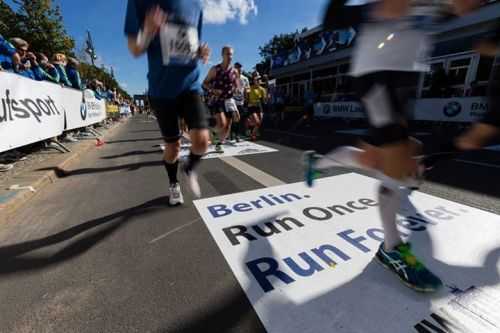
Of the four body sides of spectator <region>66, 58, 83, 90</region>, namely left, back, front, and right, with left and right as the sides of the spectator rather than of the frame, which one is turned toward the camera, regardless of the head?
right

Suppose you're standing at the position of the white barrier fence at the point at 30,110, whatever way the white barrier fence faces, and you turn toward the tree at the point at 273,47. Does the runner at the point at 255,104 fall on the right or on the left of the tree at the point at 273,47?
right

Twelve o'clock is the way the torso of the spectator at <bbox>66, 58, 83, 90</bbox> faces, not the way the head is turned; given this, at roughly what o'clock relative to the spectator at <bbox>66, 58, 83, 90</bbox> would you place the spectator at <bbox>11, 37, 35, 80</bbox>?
the spectator at <bbox>11, 37, 35, 80</bbox> is roughly at 4 o'clock from the spectator at <bbox>66, 58, 83, 90</bbox>.

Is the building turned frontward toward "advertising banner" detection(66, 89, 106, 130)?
yes

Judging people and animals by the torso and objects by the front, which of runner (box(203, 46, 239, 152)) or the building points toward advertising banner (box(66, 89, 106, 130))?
the building

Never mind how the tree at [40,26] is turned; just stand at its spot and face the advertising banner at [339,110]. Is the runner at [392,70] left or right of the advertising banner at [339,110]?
right

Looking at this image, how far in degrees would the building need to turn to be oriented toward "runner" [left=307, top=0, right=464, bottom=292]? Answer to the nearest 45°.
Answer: approximately 45° to its left

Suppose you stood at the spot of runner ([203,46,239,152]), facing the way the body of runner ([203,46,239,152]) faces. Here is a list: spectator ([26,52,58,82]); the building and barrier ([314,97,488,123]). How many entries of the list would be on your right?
1

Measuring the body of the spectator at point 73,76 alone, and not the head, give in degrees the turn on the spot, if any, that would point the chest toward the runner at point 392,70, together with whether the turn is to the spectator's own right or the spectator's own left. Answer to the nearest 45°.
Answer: approximately 90° to the spectator's own right

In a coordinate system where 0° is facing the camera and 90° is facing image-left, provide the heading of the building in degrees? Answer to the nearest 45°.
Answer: approximately 45°

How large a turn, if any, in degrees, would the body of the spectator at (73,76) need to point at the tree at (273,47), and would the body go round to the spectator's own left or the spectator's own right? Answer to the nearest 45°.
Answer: approximately 45° to the spectator's own left

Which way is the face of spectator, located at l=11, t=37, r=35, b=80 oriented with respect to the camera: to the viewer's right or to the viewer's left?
to the viewer's right

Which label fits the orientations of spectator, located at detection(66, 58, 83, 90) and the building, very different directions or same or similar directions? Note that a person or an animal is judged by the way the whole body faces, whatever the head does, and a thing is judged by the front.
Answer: very different directions

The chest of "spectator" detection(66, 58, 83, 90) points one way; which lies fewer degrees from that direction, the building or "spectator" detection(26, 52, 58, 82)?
the building

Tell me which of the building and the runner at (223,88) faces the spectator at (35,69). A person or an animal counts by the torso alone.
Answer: the building
